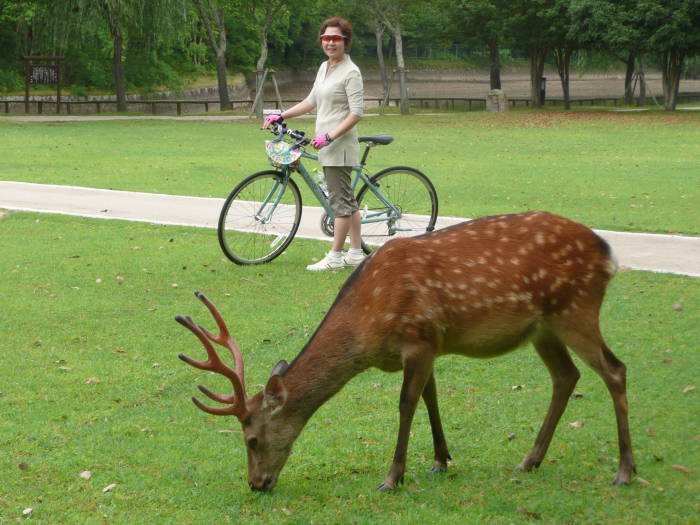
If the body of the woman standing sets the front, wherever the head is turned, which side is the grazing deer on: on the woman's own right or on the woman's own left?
on the woman's own left

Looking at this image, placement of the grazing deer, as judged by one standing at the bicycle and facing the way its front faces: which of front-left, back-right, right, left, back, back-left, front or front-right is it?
front-left

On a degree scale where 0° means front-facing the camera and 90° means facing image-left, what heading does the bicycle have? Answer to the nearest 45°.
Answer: approximately 45°

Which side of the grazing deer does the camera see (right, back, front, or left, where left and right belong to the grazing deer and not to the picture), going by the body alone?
left

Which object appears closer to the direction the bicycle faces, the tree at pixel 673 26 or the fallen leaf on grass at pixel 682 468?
the fallen leaf on grass

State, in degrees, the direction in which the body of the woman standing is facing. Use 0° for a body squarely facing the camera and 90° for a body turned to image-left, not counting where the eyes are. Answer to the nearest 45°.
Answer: approximately 45°
